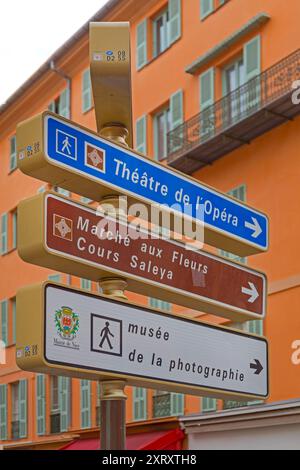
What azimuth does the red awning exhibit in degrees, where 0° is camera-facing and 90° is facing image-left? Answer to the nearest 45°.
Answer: approximately 45°

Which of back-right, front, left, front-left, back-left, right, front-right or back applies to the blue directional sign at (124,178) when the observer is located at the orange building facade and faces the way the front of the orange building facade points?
front-left

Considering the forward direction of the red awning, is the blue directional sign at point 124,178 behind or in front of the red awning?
in front

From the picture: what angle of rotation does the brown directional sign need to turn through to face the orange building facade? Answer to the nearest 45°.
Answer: approximately 135° to its left

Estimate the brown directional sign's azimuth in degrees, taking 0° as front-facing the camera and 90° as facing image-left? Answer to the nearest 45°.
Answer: approximately 315°

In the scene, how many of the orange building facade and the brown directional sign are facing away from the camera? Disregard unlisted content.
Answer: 0

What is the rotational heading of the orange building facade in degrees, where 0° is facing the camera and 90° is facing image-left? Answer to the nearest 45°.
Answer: approximately 45°

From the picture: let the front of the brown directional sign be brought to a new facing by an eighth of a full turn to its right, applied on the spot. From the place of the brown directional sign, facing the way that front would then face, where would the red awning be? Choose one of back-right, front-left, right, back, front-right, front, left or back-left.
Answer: back

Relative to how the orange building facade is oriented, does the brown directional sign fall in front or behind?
in front
